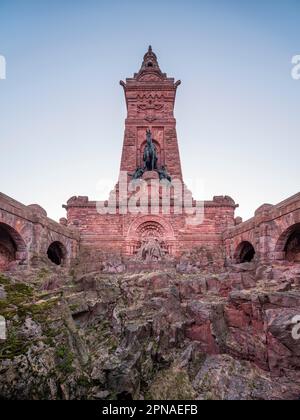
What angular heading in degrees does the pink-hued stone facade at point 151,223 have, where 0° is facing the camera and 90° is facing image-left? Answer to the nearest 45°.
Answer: approximately 0°
